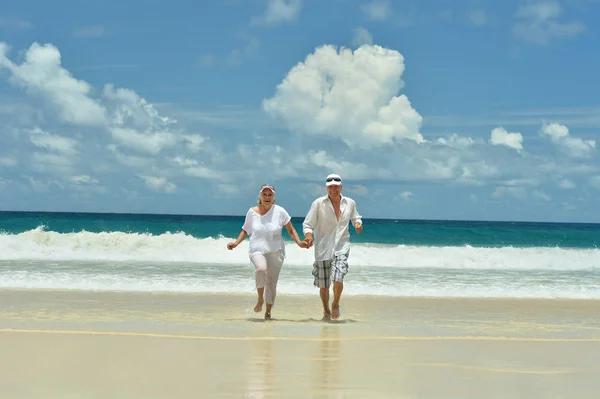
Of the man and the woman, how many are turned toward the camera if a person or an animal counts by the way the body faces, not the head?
2

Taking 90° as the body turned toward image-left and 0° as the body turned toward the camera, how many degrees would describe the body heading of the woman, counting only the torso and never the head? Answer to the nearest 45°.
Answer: approximately 0°

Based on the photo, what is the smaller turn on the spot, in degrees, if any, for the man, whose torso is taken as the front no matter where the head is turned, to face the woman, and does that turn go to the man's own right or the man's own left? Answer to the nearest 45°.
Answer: approximately 90° to the man's own right

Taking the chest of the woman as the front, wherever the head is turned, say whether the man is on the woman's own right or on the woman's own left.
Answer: on the woman's own left
